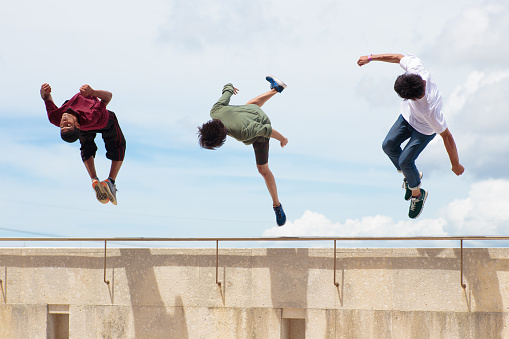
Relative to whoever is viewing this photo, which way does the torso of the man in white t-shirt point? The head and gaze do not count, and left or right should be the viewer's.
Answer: facing the viewer and to the left of the viewer

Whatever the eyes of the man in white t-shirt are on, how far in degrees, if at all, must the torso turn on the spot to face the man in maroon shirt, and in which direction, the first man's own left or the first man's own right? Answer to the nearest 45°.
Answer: approximately 45° to the first man's own right

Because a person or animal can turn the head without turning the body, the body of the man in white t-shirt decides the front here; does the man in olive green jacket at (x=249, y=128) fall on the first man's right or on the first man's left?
on the first man's right
